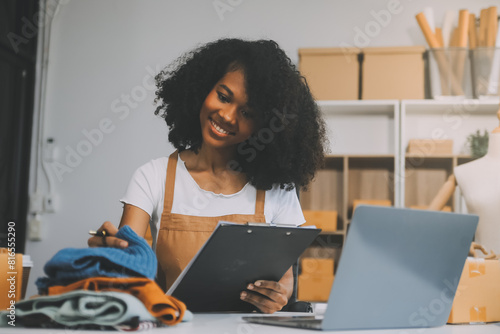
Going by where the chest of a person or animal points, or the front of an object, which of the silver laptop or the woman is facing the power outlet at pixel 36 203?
the silver laptop

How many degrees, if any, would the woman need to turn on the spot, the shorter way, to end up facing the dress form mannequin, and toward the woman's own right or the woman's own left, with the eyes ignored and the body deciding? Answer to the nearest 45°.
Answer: approximately 90° to the woman's own left

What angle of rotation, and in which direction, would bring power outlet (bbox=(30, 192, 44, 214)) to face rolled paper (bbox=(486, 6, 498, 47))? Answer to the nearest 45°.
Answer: approximately 45° to its left

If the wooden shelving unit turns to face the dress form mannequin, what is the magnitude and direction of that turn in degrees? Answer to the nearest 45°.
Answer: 0° — it already faces it

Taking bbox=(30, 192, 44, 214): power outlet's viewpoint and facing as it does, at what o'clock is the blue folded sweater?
The blue folded sweater is roughly at 12 o'clock from the power outlet.

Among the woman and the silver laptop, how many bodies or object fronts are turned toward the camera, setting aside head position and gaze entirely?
1

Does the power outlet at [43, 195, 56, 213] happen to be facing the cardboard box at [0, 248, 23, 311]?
yes

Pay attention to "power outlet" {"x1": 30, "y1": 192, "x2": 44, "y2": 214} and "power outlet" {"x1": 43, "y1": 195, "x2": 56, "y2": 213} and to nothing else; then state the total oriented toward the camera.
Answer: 2

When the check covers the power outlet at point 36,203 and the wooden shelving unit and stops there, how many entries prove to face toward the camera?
2
